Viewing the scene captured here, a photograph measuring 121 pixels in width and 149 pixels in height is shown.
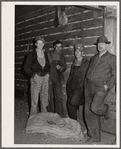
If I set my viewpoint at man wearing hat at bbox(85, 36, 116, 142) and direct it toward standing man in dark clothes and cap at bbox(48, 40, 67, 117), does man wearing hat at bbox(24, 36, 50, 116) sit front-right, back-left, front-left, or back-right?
front-left

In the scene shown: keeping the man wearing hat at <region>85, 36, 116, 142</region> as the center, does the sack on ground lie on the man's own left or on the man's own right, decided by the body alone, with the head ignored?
on the man's own right

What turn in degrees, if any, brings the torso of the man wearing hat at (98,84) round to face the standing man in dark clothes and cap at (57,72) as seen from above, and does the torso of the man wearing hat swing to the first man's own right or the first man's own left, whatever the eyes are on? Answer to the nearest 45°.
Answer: approximately 90° to the first man's own right

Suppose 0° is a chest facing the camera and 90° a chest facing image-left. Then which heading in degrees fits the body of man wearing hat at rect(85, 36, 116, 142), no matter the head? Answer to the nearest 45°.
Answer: approximately 45°

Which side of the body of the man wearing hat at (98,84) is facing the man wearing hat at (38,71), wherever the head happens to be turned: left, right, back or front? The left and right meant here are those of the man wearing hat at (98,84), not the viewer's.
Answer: right

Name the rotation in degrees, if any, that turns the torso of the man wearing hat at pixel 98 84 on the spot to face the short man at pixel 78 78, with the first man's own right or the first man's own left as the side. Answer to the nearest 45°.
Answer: approximately 90° to the first man's own right

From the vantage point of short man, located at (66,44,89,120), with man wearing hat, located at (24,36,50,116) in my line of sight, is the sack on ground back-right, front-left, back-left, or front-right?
front-left

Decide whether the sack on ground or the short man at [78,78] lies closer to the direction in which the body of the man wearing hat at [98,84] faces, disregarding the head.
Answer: the sack on ground
